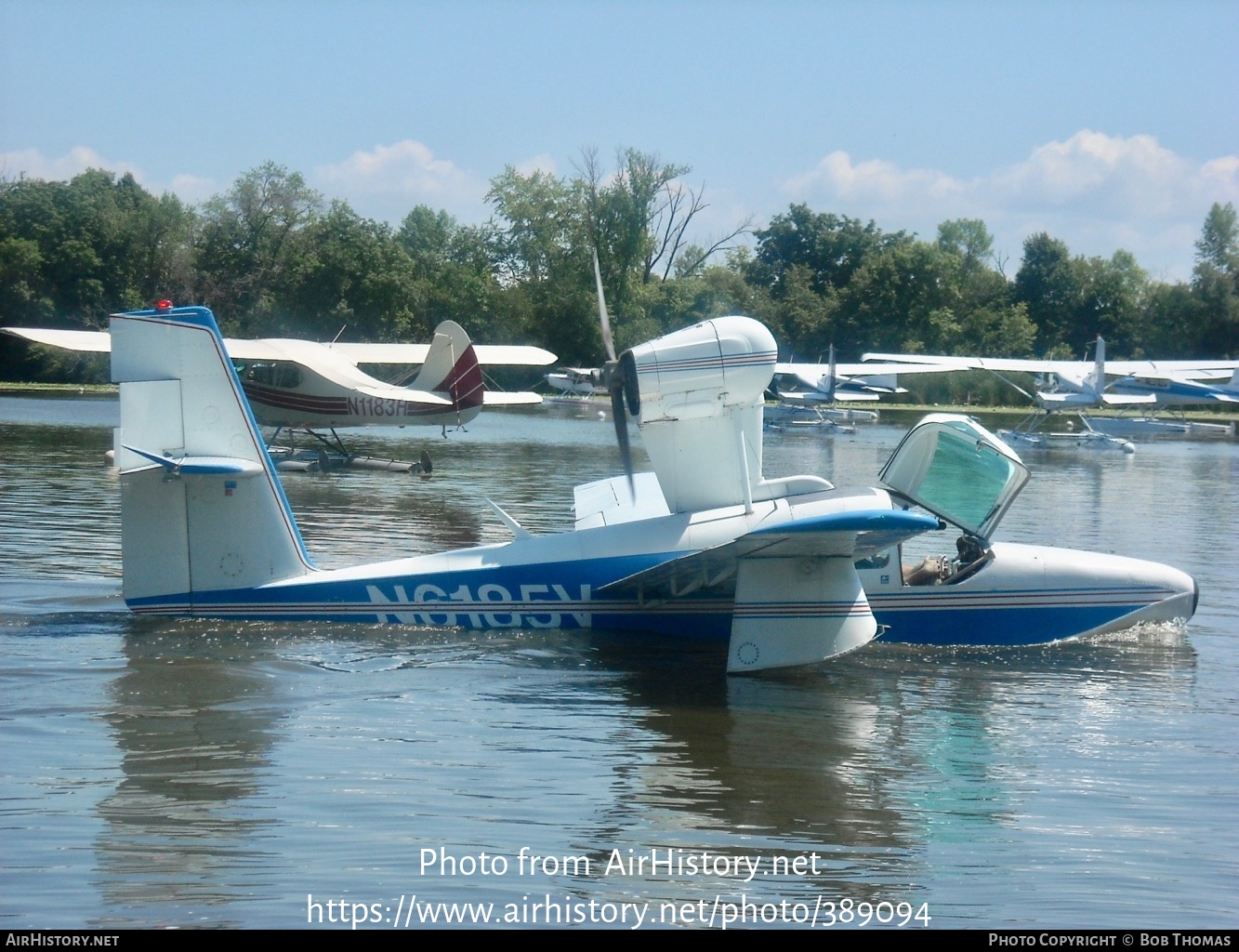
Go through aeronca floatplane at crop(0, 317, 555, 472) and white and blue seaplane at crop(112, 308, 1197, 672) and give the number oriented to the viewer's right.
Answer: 1

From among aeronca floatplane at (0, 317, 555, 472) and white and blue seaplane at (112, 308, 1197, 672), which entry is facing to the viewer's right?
the white and blue seaplane

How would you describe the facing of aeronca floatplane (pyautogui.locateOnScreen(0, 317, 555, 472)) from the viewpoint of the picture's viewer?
facing away from the viewer and to the left of the viewer

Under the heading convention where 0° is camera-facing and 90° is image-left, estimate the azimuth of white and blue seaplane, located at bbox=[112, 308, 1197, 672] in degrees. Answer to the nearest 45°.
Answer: approximately 270°

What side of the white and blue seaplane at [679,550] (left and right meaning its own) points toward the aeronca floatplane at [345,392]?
left

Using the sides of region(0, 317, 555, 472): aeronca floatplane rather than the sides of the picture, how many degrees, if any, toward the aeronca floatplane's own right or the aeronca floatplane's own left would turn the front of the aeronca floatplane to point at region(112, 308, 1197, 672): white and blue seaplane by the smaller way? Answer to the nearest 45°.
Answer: approximately 135° to the aeronca floatplane's own left
